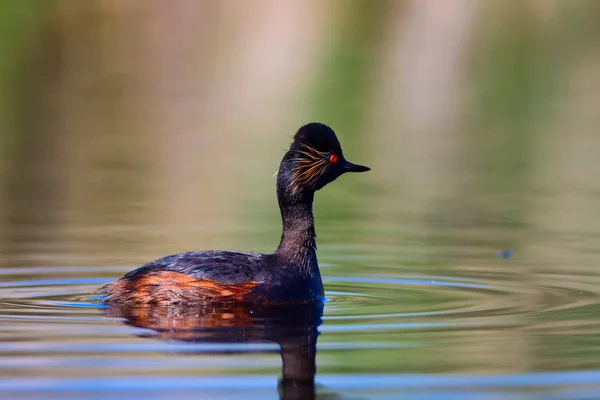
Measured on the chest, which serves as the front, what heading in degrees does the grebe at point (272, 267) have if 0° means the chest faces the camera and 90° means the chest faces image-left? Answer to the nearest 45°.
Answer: approximately 270°
